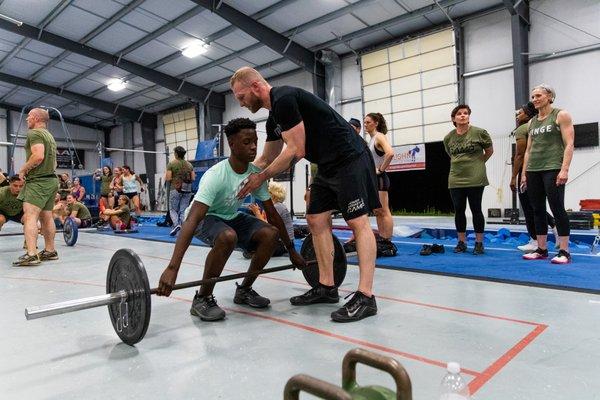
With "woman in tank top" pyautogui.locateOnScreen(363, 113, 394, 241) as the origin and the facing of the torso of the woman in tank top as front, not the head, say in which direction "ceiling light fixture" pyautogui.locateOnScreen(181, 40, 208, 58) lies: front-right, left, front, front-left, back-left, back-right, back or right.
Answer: front-right

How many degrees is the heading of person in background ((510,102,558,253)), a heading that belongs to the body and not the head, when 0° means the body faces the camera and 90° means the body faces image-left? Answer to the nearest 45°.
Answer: approximately 90°

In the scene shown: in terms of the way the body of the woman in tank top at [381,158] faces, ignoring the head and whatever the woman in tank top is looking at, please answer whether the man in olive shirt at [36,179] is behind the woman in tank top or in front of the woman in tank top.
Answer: in front

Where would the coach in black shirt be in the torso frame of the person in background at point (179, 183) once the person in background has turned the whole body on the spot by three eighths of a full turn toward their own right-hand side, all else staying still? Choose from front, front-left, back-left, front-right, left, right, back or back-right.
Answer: front-right

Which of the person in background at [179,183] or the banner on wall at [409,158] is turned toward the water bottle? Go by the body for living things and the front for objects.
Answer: the banner on wall

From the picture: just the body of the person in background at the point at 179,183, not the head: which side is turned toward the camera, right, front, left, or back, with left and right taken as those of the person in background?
back

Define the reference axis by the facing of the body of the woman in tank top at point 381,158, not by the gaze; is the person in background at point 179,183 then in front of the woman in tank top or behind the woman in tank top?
in front

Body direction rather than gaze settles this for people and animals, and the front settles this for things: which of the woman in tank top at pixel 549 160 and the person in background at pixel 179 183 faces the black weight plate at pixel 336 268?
the woman in tank top

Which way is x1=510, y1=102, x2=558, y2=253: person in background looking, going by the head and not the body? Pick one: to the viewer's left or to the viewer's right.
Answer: to the viewer's left

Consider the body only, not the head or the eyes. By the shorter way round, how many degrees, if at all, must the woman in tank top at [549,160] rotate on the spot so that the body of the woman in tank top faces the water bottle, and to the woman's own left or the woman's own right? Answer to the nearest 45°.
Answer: approximately 45° to the woman's own left

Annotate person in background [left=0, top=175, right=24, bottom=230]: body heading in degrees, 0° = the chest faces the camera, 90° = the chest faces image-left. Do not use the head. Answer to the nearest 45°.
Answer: approximately 315°
